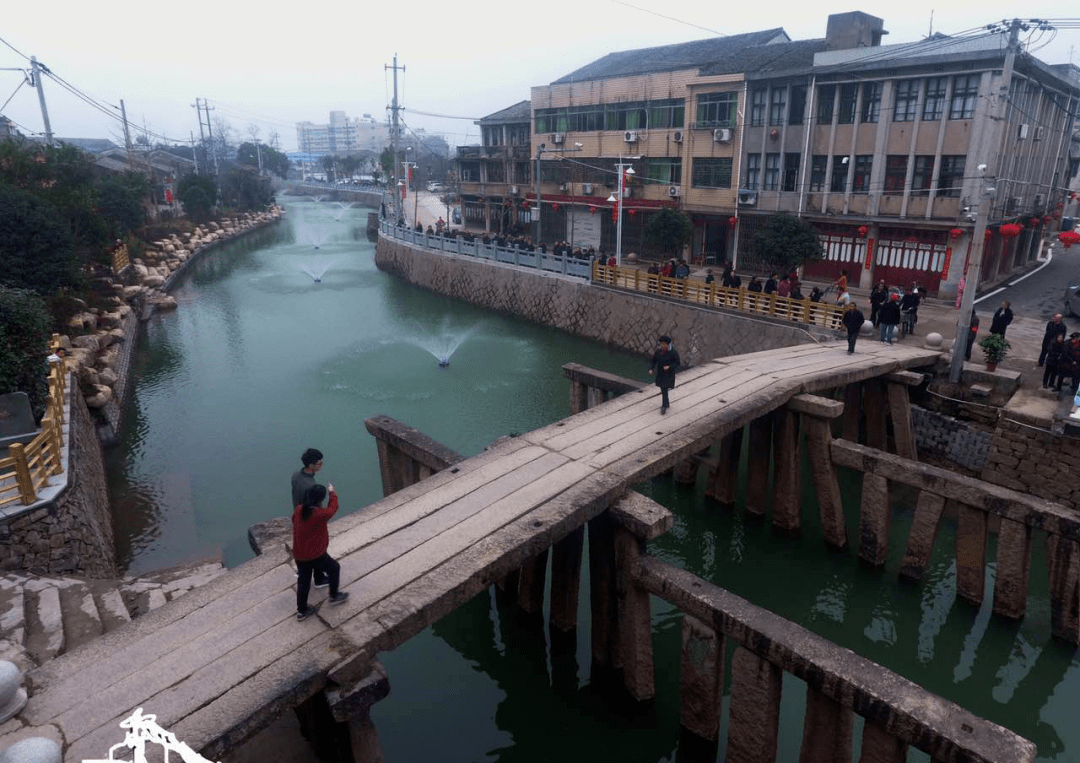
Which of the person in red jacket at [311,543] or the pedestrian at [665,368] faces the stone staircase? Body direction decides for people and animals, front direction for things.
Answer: the pedestrian

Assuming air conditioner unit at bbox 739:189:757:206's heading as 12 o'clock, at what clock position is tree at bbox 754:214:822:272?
The tree is roughly at 10 o'clock from the air conditioner unit.

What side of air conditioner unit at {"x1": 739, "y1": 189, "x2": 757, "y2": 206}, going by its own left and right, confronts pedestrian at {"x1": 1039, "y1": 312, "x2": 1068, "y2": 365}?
left

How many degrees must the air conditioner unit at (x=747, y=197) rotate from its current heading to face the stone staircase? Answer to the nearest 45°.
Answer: approximately 45° to its left

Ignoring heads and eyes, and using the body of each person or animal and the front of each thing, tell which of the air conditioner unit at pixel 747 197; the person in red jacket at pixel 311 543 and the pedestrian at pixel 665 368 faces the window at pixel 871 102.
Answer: the person in red jacket

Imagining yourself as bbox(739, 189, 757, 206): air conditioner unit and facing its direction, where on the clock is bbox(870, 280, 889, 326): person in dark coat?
The person in dark coat is roughly at 10 o'clock from the air conditioner unit.

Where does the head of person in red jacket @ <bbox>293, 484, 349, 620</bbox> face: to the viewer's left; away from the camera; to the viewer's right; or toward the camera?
away from the camera

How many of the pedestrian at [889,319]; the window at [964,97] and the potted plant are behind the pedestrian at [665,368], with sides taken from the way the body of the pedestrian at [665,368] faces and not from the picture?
3

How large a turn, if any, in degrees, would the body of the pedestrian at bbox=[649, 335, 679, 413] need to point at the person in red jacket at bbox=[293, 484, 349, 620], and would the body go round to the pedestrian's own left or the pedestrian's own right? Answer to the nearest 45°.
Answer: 0° — they already face them

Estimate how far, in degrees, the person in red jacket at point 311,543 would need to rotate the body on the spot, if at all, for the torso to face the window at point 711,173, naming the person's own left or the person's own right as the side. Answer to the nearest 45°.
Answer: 0° — they already face it

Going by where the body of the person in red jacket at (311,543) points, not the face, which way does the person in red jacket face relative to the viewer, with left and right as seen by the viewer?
facing away from the viewer and to the right of the viewer
